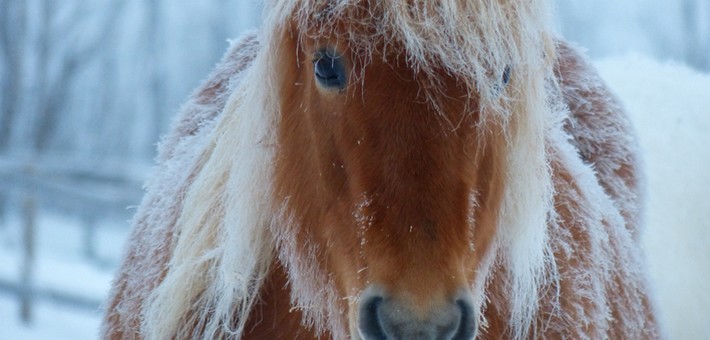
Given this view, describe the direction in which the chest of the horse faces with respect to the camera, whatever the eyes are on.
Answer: toward the camera

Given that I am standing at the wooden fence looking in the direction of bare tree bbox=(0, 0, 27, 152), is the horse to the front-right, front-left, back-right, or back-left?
back-right

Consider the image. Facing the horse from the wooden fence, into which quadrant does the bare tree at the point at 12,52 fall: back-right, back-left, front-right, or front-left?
back-left

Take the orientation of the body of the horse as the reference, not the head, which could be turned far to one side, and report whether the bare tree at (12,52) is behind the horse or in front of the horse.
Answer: behind

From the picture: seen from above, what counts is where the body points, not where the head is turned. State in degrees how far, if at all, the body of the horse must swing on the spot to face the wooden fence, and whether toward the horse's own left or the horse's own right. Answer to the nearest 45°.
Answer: approximately 135° to the horse's own right
